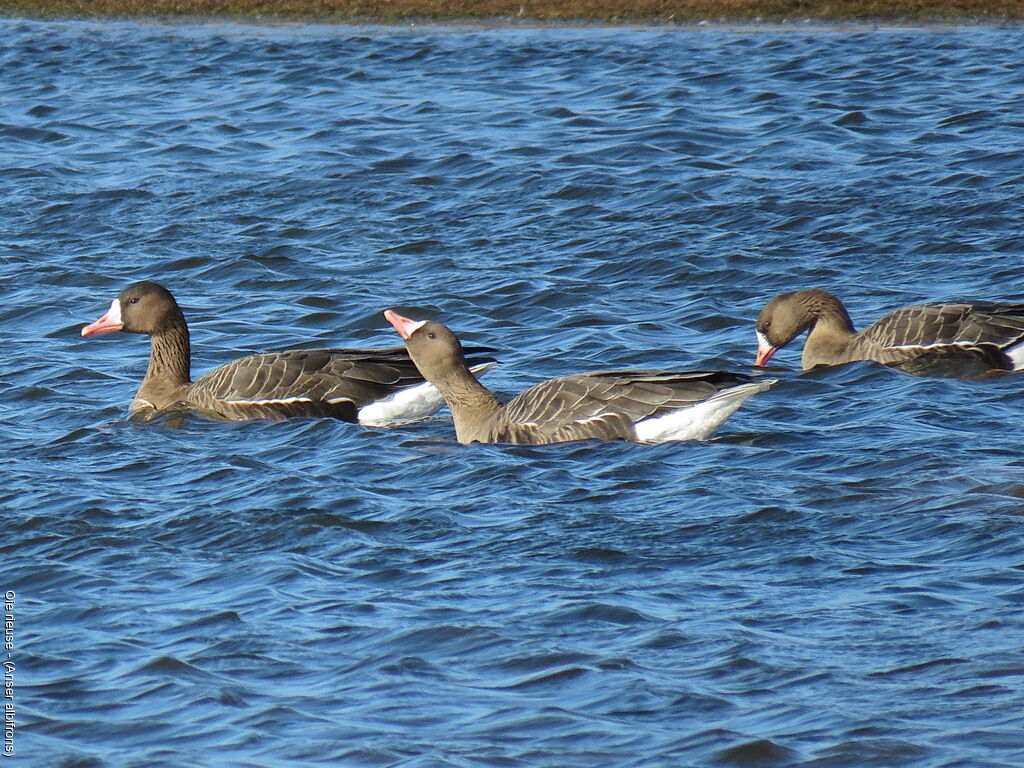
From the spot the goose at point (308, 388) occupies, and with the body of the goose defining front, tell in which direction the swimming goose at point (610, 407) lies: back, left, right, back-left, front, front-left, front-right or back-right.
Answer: back-left

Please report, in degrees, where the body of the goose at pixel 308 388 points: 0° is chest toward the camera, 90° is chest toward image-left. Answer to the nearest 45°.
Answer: approximately 90°

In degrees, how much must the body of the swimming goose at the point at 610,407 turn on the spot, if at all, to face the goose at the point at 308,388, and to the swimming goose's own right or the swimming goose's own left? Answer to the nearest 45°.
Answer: approximately 45° to the swimming goose's own right

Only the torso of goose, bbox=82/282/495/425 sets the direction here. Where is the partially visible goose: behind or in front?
behind

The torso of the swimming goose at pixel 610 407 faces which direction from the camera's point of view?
to the viewer's left

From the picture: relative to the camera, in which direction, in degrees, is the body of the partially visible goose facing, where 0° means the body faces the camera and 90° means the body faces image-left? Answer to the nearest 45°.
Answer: approximately 90°

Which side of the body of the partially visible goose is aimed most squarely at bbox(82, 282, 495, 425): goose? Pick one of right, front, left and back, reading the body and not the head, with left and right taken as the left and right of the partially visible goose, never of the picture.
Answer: front

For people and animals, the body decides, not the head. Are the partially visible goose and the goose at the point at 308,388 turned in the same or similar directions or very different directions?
same or similar directions

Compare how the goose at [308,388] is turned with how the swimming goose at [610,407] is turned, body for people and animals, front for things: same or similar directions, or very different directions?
same or similar directions

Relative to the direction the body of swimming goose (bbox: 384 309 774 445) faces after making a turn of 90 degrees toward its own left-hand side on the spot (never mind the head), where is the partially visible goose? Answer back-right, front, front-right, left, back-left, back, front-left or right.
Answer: back-left
